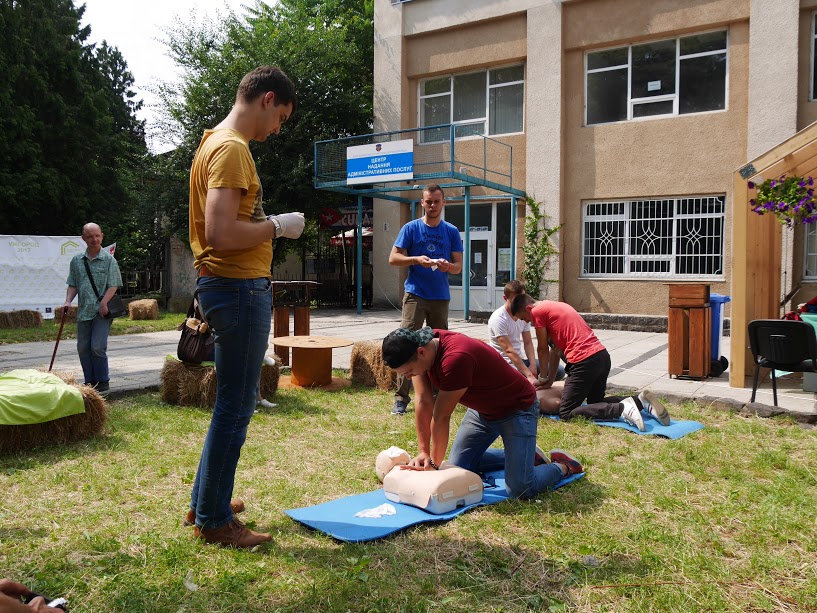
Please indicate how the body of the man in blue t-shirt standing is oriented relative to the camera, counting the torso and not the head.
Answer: toward the camera

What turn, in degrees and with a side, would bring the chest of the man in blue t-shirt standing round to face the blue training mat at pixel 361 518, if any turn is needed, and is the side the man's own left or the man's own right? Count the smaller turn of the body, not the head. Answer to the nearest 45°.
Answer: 0° — they already face it

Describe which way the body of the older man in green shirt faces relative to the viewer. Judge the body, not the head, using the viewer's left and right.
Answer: facing the viewer

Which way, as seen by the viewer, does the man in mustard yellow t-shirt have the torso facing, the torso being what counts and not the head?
to the viewer's right

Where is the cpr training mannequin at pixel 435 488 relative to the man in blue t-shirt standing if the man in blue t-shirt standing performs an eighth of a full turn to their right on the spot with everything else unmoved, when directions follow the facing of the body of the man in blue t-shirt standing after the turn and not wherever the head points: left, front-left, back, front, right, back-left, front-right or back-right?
front-left

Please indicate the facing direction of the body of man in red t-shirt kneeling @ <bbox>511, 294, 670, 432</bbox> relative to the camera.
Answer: to the viewer's left

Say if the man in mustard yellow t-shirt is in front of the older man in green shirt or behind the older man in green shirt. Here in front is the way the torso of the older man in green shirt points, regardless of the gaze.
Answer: in front

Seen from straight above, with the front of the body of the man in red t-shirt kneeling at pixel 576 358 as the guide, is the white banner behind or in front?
in front

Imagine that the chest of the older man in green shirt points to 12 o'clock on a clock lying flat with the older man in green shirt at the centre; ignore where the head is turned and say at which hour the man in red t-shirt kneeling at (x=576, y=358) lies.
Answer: The man in red t-shirt kneeling is roughly at 10 o'clock from the older man in green shirt.

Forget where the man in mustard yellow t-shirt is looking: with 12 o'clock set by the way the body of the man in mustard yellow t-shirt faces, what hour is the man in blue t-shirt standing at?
The man in blue t-shirt standing is roughly at 10 o'clock from the man in mustard yellow t-shirt.

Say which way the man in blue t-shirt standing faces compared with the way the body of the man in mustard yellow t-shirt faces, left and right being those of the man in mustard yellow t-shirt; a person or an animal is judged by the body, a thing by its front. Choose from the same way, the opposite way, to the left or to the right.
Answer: to the right

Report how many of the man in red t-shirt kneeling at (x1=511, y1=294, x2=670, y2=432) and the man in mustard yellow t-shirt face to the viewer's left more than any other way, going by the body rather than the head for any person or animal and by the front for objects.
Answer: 1

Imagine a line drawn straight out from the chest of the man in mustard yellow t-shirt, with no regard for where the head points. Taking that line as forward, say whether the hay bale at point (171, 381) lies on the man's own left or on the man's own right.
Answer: on the man's own left

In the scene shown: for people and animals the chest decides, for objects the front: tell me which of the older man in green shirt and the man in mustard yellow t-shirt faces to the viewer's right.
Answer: the man in mustard yellow t-shirt

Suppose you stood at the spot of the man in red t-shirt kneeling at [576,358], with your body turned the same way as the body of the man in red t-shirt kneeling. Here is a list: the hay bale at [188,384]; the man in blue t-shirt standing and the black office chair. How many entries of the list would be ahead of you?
2

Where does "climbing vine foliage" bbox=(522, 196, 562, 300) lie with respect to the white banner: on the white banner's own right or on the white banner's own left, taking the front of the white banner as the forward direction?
on the white banner's own left

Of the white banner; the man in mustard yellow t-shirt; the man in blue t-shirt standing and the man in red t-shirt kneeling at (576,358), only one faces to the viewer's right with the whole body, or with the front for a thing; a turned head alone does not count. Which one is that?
the man in mustard yellow t-shirt

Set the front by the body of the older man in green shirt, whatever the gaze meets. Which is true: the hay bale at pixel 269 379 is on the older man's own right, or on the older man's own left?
on the older man's own left

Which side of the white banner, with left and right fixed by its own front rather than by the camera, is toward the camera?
front

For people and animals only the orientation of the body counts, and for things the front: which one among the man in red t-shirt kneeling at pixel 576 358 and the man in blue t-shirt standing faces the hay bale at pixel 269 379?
the man in red t-shirt kneeling

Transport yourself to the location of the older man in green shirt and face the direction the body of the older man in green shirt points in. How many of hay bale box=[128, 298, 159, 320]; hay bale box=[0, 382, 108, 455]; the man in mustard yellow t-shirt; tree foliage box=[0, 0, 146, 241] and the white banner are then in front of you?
2
